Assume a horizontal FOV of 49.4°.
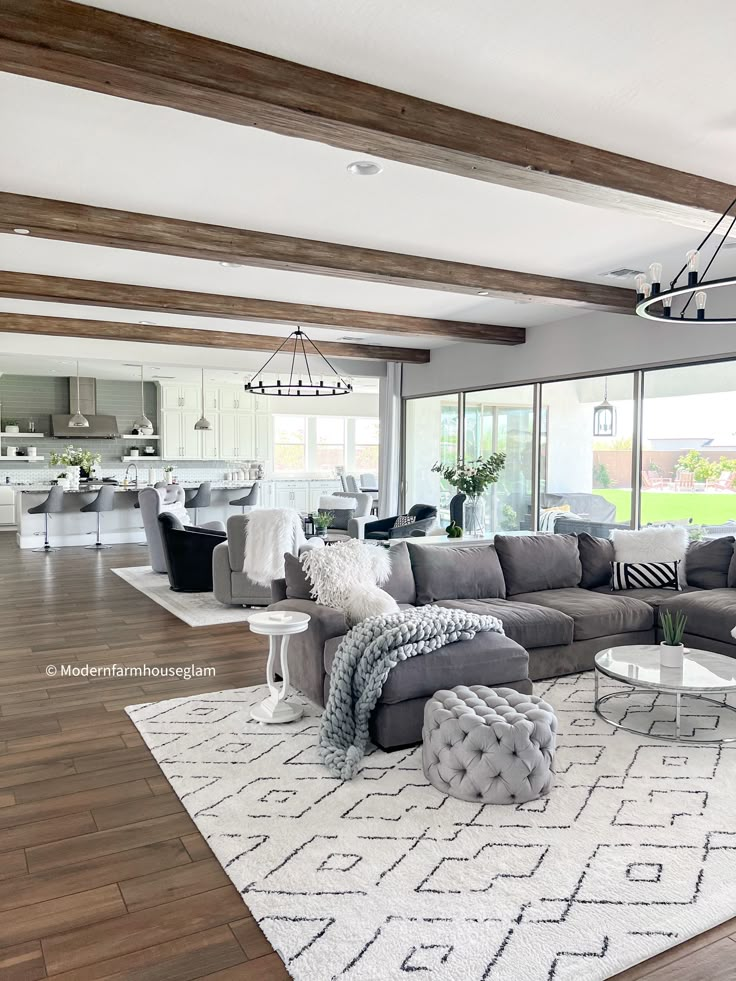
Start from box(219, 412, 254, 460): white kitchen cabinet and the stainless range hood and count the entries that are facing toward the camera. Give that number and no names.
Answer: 2

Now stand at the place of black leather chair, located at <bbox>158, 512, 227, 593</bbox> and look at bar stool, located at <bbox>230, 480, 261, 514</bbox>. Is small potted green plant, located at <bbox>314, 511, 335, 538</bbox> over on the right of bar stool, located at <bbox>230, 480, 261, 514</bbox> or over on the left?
right

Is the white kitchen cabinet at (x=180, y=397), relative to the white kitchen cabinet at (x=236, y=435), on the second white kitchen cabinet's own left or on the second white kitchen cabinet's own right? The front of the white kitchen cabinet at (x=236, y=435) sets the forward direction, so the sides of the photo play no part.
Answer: on the second white kitchen cabinet's own right

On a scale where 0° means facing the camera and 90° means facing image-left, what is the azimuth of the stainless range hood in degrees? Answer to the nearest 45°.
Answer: approximately 0°

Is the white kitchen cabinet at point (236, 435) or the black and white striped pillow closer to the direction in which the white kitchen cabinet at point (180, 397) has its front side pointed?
the black and white striped pillow

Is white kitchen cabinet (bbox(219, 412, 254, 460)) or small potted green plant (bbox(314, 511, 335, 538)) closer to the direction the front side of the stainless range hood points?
the small potted green plant

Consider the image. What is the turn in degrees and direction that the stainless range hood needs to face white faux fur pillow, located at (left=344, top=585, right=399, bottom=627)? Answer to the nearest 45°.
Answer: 0° — it already faces it

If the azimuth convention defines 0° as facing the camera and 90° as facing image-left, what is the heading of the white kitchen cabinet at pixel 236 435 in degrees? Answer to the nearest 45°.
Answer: approximately 0°

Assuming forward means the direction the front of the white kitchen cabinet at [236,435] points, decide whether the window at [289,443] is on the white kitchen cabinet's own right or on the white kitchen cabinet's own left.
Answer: on the white kitchen cabinet's own left

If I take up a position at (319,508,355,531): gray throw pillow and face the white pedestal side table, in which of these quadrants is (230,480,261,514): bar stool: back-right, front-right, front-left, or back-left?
back-right

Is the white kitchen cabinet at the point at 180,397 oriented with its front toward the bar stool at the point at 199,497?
yes

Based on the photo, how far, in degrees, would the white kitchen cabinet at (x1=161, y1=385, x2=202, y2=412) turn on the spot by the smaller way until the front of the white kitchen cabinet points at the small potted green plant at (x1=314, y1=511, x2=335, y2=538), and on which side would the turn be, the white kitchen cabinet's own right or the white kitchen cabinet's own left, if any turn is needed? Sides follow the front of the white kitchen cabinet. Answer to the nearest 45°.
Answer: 0° — it already faces it
